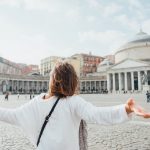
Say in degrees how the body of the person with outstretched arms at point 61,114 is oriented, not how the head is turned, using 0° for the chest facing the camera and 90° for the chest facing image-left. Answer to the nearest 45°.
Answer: approximately 180°

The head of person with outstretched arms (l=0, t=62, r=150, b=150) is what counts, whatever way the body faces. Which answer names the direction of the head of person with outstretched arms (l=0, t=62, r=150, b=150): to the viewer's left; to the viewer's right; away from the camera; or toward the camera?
away from the camera
